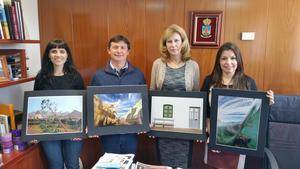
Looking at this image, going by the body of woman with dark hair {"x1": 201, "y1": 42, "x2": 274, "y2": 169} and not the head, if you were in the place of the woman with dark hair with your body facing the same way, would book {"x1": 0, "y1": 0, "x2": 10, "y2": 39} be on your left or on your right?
on your right

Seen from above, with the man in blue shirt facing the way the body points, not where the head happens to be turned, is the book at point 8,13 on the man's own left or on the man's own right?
on the man's own right
